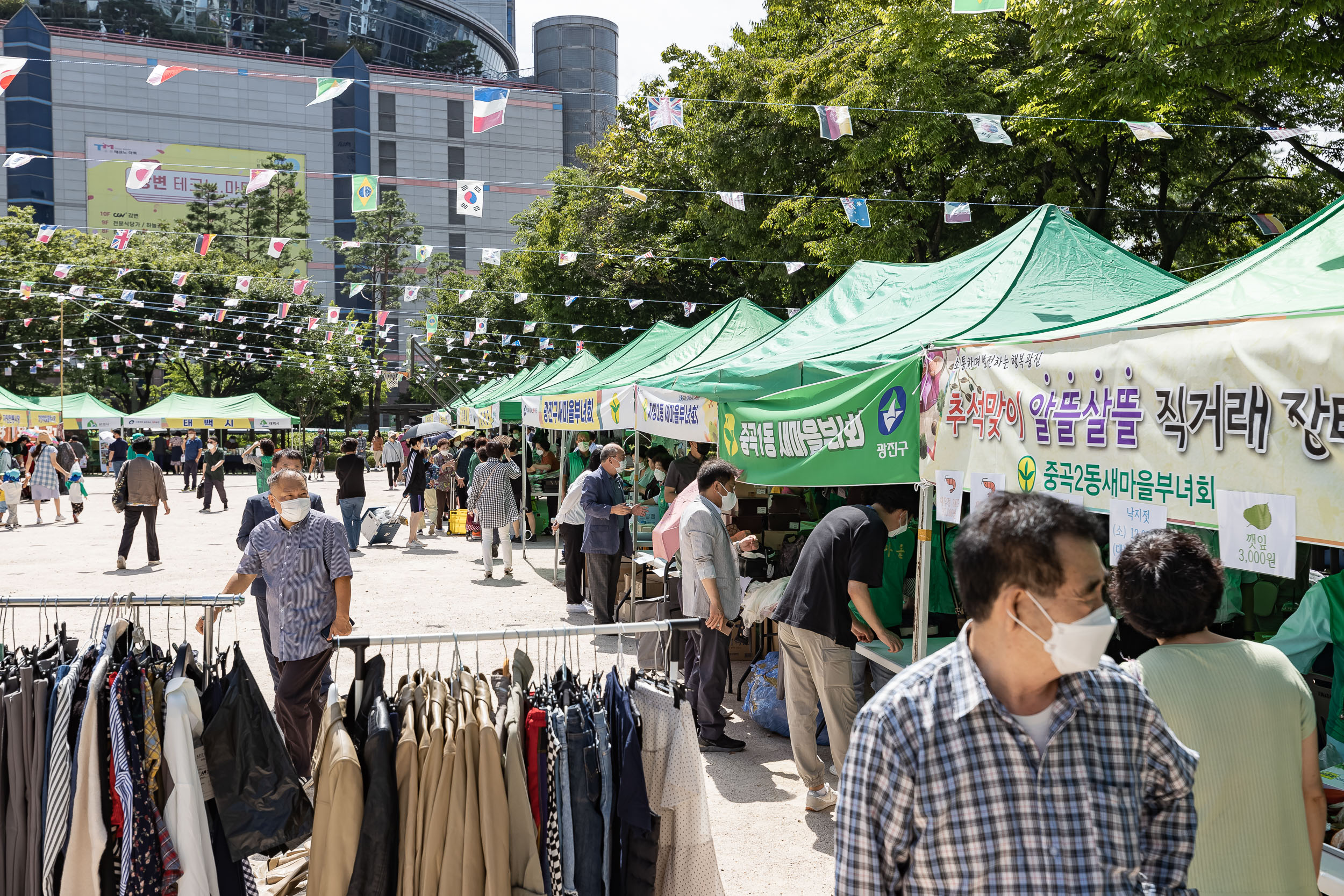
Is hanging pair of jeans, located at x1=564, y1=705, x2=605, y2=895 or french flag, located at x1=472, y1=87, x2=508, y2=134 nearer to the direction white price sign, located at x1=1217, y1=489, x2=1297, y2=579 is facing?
the hanging pair of jeans

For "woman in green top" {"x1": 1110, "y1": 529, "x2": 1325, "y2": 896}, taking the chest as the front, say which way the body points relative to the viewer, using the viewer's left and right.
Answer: facing away from the viewer

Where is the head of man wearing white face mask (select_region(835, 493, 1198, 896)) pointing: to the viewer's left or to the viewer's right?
to the viewer's right

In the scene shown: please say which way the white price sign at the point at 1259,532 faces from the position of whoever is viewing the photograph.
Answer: facing the viewer and to the left of the viewer

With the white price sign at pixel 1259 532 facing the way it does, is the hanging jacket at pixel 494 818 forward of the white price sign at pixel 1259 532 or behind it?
forward

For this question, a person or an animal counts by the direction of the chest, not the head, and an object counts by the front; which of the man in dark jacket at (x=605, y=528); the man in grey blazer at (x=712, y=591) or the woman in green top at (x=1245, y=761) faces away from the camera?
the woman in green top

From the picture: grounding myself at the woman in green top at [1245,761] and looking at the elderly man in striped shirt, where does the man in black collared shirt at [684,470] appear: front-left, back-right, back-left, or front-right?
front-right

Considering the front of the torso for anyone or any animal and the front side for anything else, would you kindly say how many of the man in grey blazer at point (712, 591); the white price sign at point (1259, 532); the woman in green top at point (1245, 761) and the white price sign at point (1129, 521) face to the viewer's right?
1

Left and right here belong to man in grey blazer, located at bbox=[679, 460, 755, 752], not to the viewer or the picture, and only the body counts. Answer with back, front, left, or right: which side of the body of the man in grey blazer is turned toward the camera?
right
